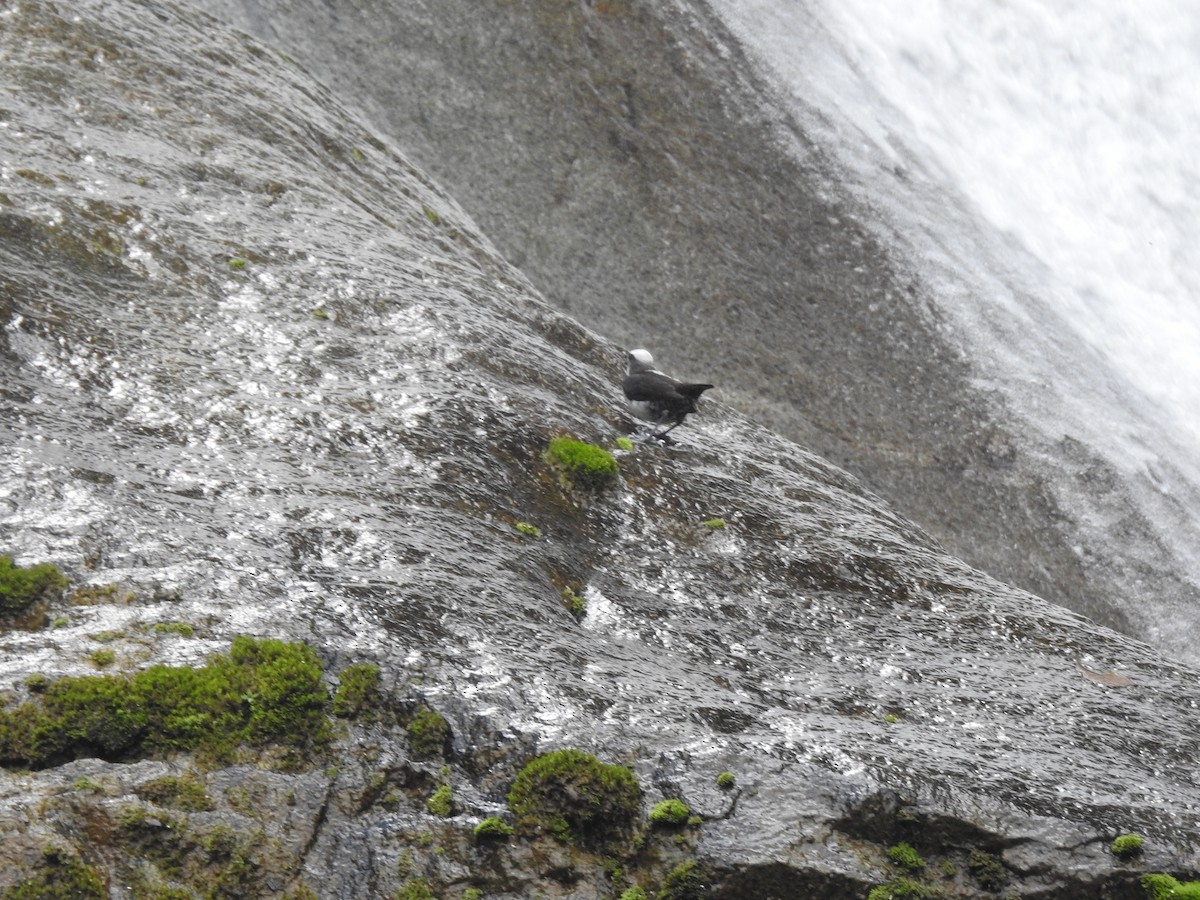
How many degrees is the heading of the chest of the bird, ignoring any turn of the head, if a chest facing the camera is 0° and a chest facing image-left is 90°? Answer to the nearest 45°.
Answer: approximately 90°

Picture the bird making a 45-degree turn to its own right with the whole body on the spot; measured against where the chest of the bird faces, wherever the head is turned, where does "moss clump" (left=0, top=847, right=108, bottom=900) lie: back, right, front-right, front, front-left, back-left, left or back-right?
back-left

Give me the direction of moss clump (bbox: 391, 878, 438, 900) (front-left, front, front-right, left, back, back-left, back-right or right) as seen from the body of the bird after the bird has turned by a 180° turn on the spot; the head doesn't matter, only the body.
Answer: right

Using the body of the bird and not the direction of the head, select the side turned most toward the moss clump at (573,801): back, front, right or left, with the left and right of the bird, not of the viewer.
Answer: left

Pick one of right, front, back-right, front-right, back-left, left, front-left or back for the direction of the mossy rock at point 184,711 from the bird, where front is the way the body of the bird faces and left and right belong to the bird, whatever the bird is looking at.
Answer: left

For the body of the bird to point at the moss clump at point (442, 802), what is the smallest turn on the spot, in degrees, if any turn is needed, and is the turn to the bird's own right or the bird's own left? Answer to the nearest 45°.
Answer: approximately 90° to the bird's own left
